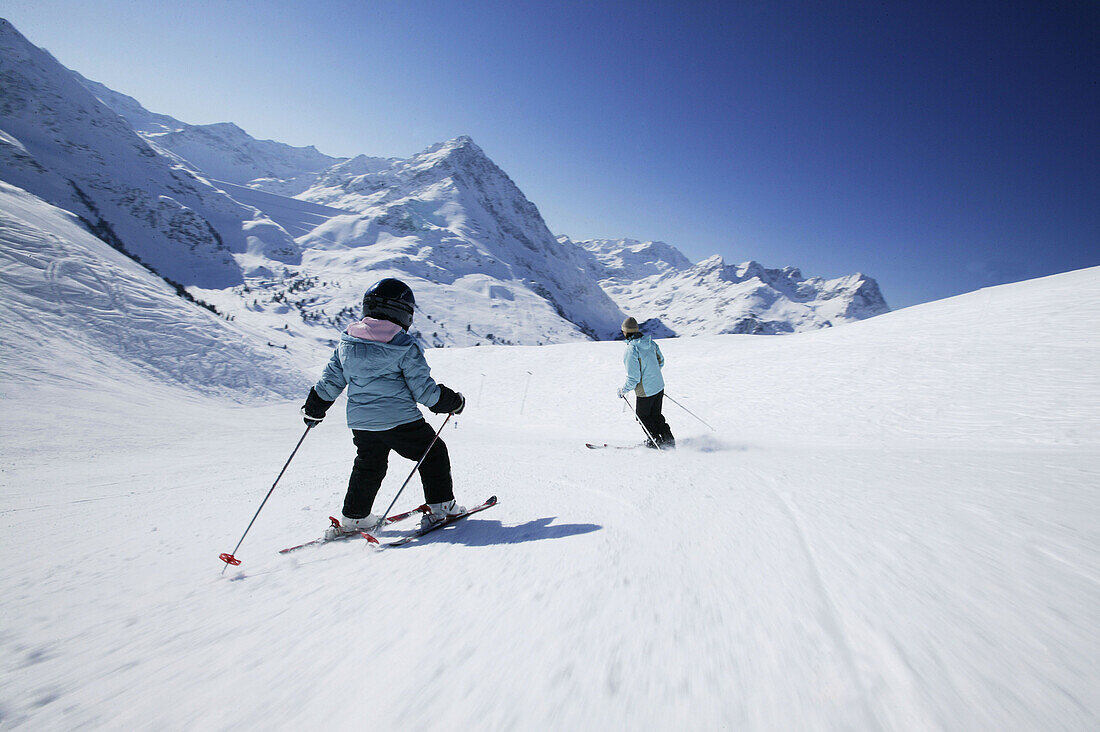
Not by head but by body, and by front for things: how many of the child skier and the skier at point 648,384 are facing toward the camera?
0

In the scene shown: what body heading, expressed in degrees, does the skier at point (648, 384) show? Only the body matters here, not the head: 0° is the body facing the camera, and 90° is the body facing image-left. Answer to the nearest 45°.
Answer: approximately 135°

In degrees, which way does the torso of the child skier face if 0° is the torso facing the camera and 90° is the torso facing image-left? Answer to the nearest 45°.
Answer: approximately 225°

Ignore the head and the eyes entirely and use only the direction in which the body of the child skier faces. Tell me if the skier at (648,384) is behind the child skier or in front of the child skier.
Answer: in front

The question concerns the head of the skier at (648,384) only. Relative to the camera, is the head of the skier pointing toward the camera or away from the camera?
away from the camera

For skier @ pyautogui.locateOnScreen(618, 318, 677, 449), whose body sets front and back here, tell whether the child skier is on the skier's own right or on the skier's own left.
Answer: on the skier's own left
